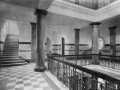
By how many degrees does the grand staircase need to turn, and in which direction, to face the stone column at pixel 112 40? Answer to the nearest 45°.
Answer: approximately 90° to its left

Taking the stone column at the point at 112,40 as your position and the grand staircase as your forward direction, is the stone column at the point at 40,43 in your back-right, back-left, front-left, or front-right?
front-left

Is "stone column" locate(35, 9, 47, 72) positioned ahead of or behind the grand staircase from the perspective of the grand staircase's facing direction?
ahead

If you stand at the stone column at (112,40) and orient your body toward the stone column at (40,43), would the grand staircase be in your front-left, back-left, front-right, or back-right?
front-right

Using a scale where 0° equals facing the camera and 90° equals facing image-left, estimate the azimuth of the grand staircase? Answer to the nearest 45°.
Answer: approximately 0°
